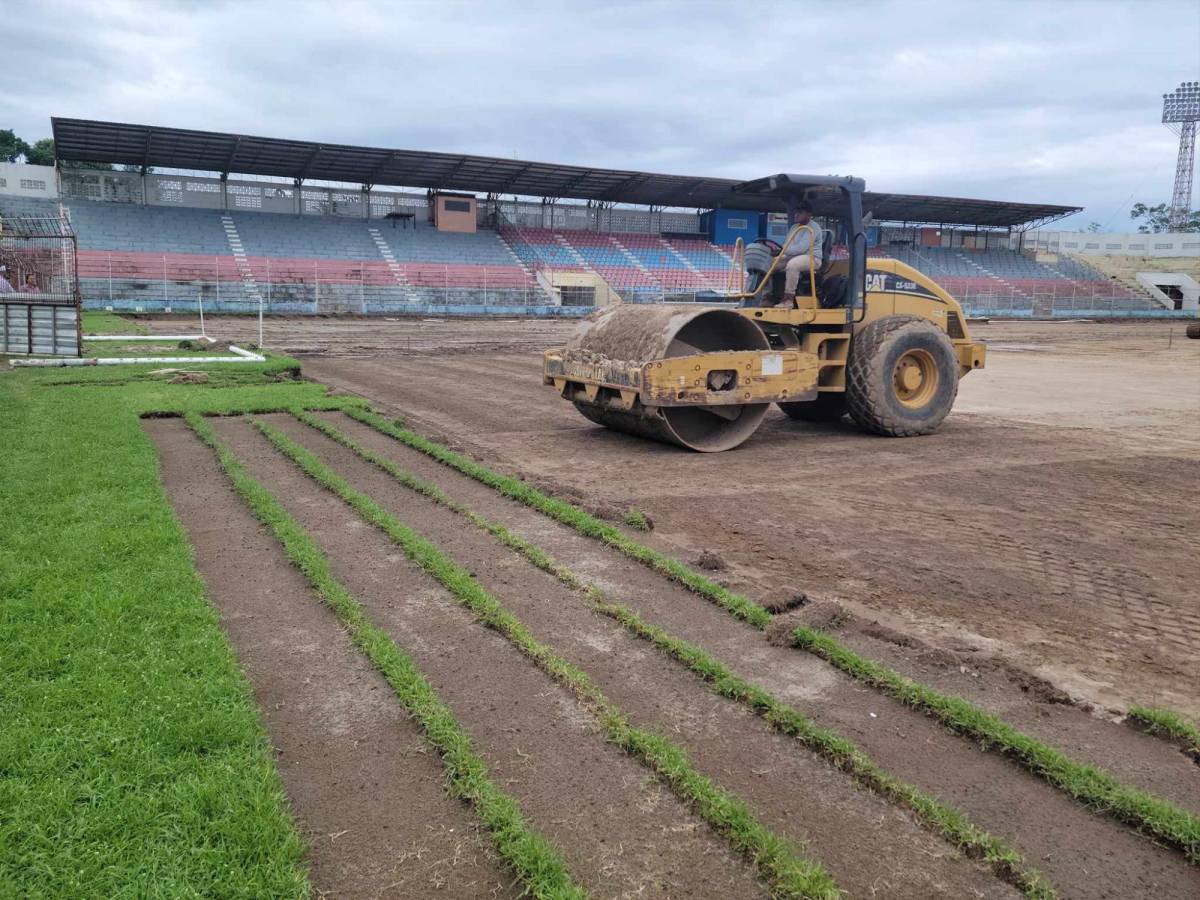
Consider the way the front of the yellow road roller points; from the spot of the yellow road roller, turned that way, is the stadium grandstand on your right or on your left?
on your right

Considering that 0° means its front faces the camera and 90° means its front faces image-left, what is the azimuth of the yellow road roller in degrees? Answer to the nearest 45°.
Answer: approximately 45°

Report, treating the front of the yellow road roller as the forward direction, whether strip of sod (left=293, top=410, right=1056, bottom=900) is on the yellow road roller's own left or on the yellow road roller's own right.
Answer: on the yellow road roller's own left

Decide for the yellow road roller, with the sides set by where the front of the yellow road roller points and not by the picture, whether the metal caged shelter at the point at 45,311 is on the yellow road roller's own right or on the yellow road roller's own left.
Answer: on the yellow road roller's own right

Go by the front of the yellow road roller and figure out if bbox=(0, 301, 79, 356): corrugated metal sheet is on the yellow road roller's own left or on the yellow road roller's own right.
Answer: on the yellow road roller's own right

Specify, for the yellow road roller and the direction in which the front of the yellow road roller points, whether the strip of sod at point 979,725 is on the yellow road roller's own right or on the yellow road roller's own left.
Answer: on the yellow road roller's own left

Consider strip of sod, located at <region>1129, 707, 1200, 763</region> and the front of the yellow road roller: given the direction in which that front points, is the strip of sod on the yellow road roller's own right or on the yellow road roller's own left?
on the yellow road roller's own left
